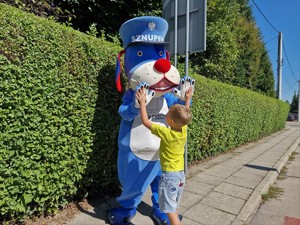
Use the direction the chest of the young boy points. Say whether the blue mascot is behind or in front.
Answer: in front

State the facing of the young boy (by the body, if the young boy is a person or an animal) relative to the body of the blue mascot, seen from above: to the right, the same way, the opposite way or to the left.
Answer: the opposite way

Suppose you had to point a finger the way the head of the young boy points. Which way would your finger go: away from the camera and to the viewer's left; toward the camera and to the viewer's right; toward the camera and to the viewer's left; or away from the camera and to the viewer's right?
away from the camera and to the viewer's left

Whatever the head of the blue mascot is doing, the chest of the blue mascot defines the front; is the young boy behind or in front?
in front

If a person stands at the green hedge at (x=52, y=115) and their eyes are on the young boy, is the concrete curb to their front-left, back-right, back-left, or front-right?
front-left

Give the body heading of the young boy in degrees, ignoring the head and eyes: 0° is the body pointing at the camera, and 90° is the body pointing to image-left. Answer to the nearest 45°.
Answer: approximately 135°

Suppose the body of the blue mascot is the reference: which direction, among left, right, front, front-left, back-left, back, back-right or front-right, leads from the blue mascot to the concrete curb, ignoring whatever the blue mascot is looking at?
left

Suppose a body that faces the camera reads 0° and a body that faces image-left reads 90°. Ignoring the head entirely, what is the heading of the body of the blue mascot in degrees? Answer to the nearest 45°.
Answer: approximately 315°

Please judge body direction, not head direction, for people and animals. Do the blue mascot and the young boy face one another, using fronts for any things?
yes

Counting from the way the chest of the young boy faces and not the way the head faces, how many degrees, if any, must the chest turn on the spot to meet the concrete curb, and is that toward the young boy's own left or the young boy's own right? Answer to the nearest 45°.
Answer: approximately 90° to the young boy's own right
